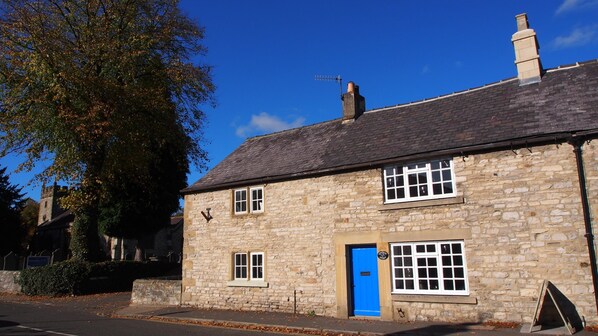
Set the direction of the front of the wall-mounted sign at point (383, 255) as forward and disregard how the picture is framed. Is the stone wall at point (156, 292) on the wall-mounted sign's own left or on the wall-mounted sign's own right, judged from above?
on the wall-mounted sign's own right

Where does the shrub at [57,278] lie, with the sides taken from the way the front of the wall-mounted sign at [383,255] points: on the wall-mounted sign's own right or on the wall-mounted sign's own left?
on the wall-mounted sign's own right

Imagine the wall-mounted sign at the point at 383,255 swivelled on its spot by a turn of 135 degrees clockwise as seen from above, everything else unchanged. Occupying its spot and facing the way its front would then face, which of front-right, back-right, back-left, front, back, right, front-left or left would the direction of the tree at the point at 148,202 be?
front

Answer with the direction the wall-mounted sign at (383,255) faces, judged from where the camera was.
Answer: facing the viewer

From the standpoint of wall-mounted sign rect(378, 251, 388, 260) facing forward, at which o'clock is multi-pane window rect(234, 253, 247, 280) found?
The multi-pane window is roughly at 4 o'clock from the wall-mounted sign.

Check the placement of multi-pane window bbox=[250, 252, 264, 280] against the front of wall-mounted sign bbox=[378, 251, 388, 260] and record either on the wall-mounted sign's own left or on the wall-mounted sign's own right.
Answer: on the wall-mounted sign's own right

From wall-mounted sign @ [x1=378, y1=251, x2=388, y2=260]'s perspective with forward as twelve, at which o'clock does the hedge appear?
The hedge is roughly at 4 o'clock from the wall-mounted sign.

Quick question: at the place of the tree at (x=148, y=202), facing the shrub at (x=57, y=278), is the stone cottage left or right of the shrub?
left
